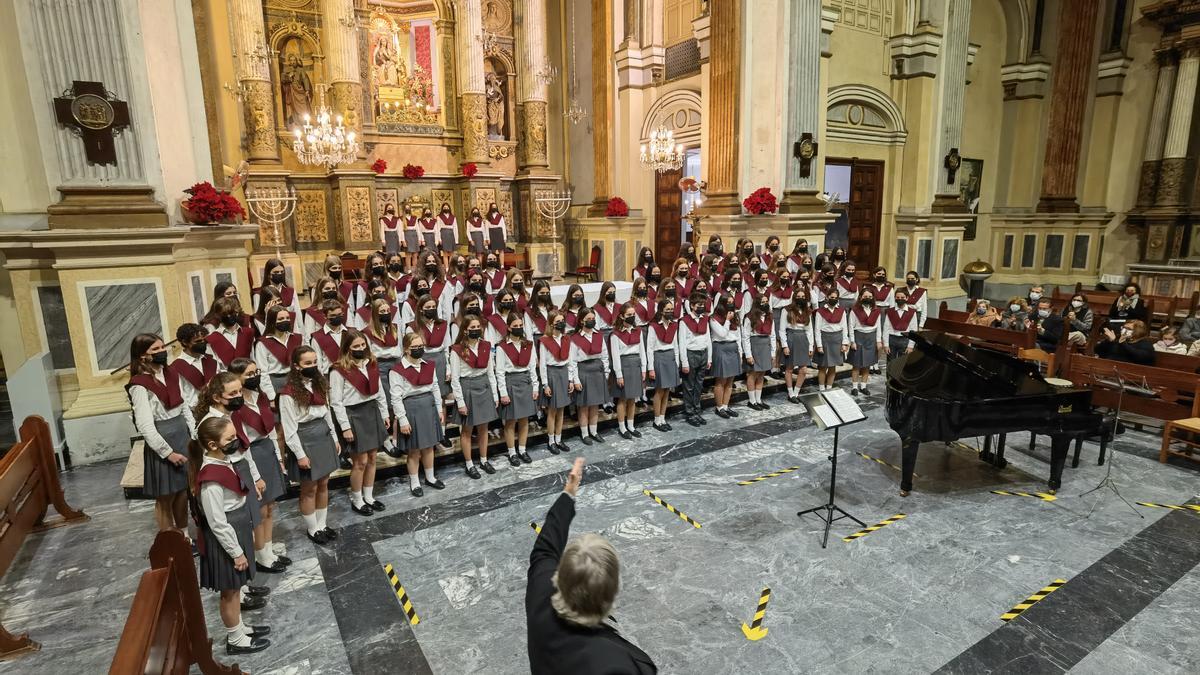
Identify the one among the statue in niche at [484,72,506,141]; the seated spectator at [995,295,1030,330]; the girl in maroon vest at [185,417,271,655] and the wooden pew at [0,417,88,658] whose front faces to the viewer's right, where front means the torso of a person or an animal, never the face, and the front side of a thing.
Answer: the girl in maroon vest

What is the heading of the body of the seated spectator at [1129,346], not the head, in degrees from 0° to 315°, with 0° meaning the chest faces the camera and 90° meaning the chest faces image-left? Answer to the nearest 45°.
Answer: approximately 45°

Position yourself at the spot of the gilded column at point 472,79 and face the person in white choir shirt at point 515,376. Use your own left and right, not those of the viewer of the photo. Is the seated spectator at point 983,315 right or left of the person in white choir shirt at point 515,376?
left

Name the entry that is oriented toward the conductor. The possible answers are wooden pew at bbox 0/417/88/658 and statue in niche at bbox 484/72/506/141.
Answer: the statue in niche

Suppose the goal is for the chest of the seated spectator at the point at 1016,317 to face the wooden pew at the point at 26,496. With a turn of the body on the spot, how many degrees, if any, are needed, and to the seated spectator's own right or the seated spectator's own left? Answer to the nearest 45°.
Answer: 0° — they already face it

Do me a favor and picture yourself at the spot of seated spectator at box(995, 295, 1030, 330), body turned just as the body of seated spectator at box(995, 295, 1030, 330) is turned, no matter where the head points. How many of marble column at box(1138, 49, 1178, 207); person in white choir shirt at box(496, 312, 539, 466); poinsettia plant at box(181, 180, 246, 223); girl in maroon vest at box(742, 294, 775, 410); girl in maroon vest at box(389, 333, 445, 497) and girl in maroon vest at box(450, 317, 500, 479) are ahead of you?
5

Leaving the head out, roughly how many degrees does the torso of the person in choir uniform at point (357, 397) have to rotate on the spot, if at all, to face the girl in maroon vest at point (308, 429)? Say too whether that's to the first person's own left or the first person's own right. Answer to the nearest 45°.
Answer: approximately 90° to the first person's own right

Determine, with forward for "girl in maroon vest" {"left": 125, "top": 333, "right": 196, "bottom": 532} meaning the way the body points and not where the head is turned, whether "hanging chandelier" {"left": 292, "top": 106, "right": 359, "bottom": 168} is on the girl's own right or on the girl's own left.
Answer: on the girl's own left

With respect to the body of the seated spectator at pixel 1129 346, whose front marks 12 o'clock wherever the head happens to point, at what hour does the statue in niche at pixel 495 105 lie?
The statue in niche is roughly at 2 o'clock from the seated spectator.

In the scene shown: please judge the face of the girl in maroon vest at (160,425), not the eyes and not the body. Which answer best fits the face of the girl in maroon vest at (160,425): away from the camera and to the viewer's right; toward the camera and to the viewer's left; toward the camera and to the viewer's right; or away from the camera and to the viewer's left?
toward the camera and to the viewer's right

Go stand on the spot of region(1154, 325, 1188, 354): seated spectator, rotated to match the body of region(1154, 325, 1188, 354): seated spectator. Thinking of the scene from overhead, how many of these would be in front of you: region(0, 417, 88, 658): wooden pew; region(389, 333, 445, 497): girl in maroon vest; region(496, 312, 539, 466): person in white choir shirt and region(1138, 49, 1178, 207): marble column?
3

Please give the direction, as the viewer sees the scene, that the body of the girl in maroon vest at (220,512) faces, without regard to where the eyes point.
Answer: to the viewer's right
